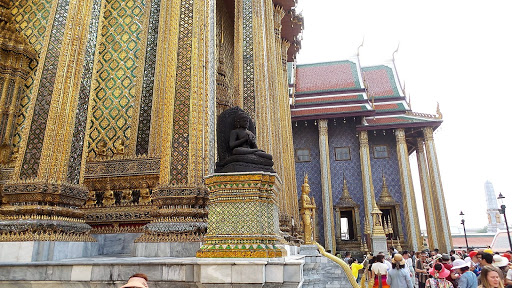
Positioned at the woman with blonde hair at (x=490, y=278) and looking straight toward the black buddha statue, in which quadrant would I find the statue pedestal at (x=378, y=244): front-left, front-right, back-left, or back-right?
front-right

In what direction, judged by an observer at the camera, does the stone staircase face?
facing to the right of the viewer

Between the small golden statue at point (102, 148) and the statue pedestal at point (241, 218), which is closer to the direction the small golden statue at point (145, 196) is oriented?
the statue pedestal

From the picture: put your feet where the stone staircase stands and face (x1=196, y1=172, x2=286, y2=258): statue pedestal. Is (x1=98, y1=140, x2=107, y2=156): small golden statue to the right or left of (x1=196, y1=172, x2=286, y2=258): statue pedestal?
right

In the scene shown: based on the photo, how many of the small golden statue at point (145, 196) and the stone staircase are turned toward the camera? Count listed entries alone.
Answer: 1

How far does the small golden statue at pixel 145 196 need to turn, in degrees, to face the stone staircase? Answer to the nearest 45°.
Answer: approximately 90° to its left

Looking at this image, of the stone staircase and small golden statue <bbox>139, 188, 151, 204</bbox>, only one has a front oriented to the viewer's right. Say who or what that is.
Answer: the stone staircase

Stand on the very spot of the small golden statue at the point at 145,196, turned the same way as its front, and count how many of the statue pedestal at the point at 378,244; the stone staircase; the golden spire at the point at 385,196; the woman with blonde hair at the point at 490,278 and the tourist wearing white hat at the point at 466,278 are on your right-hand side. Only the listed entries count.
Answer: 0

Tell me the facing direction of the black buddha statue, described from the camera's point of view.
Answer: facing the viewer and to the right of the viewer

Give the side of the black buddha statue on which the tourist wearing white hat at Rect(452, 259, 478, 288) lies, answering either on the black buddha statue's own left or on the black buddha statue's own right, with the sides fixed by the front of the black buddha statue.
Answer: on the black buddha statue's own left

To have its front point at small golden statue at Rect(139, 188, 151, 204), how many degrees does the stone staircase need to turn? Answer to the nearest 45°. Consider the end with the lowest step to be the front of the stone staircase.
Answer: approximately 135° to its right

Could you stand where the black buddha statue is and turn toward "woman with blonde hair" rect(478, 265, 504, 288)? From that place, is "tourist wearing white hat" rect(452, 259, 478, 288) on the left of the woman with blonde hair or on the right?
left

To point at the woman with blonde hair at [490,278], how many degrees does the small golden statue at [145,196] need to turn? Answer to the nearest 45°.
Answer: approximately 45° to its left

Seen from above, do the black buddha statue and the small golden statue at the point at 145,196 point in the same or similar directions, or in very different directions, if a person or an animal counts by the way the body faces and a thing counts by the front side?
same or similar directions

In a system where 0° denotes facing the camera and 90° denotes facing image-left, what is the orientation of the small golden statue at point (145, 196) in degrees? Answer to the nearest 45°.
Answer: approximately 0°

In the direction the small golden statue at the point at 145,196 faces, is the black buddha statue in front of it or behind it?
in front

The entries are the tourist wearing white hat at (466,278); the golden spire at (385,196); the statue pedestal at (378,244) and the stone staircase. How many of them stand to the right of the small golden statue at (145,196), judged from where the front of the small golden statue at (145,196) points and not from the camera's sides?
0
